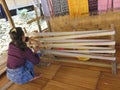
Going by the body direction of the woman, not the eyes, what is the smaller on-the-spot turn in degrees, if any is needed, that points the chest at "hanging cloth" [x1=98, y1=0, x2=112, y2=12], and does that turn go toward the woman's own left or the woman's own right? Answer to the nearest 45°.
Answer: approximately 45° to the woman's own right

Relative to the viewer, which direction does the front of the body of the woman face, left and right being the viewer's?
facing away from the viewer and to the right of the viewer

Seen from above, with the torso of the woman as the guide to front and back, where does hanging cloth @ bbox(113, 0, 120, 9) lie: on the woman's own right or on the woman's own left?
on the woman's own right

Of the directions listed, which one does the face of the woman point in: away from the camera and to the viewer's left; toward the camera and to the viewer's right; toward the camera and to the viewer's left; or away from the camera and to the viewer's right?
away from the camera and to the viewer's right
